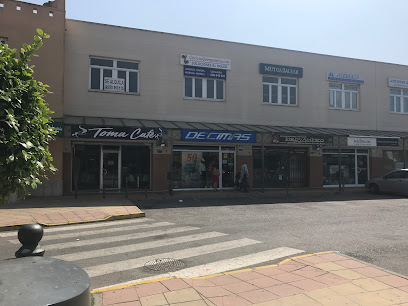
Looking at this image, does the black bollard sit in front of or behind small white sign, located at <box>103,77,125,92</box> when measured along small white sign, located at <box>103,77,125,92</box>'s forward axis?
in front

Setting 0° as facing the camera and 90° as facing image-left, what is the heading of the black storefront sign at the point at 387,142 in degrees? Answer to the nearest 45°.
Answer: approximately 0°

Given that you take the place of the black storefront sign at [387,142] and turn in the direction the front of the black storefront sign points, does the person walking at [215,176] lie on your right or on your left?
on your right

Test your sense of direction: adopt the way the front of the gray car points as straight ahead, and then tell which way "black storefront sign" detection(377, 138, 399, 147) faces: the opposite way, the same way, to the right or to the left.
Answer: to the left

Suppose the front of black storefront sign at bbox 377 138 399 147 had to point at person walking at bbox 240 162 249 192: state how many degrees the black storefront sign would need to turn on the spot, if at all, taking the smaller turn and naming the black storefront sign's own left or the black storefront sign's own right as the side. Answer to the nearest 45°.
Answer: approximately 45° to the black storefront sign's own right

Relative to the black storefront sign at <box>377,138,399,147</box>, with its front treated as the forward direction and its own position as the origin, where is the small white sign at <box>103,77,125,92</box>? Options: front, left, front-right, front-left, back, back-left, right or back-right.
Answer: front-right

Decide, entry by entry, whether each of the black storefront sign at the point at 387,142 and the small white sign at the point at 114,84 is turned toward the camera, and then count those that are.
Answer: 2

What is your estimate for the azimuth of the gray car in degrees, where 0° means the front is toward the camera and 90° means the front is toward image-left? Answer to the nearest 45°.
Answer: approximately 90°

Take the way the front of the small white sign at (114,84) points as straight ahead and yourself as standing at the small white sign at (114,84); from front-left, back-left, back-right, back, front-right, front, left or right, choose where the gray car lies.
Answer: left

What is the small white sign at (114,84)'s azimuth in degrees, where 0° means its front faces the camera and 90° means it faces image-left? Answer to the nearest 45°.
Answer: approximately 0°
